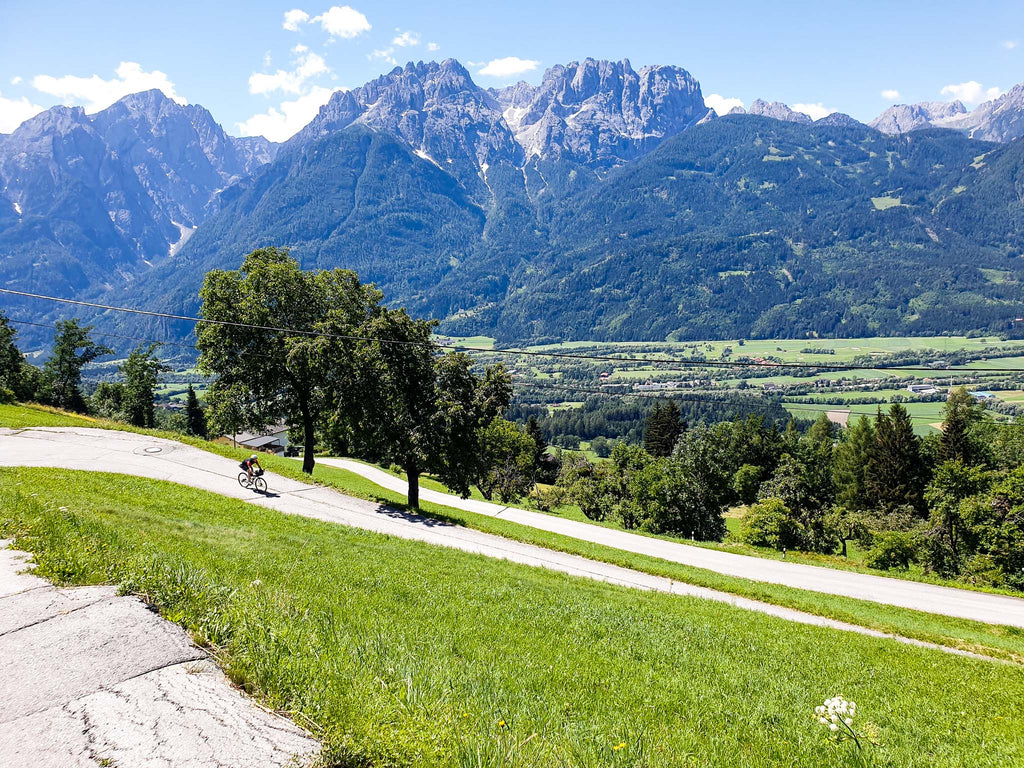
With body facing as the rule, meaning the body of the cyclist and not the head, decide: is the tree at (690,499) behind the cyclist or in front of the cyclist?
in front

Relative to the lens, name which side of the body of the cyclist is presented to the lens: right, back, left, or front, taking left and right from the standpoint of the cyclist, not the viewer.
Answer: right

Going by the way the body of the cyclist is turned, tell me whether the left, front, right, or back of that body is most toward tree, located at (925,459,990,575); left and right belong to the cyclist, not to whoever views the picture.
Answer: front

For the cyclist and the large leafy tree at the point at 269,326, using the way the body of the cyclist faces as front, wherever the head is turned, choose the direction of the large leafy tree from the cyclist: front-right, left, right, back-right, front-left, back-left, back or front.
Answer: left

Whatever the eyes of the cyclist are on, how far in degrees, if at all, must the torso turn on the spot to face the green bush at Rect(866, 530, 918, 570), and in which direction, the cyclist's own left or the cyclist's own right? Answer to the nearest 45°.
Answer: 0° — they already face it

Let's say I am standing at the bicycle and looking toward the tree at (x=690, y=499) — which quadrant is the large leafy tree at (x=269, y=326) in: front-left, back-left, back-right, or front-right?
front-left
